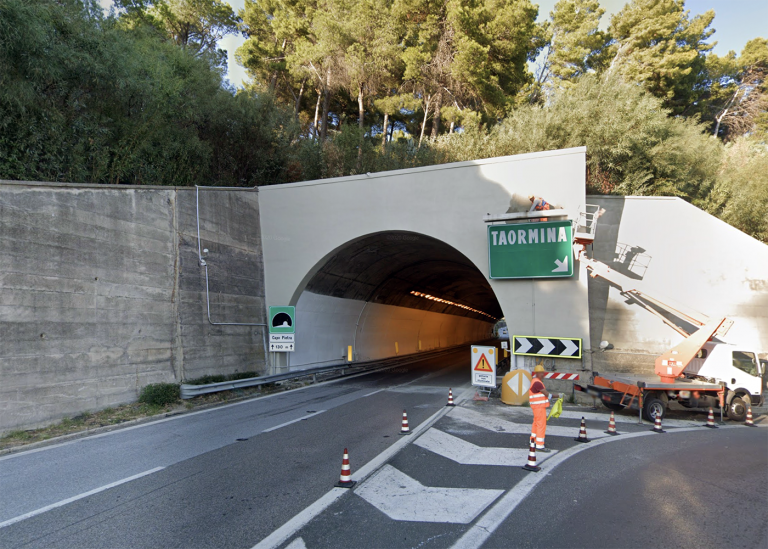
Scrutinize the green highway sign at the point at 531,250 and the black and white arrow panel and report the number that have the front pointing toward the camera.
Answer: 2

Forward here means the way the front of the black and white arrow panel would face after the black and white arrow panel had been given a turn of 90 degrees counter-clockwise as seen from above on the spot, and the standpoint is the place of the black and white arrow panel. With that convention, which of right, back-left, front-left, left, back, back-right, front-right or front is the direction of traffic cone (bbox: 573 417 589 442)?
right

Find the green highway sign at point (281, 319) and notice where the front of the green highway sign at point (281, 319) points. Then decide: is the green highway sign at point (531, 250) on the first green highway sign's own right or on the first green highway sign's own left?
on the first green highway sign's own left

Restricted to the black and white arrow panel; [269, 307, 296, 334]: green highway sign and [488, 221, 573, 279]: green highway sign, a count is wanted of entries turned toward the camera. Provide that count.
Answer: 3

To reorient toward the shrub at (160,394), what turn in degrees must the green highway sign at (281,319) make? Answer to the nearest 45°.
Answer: approximately 45° to its right

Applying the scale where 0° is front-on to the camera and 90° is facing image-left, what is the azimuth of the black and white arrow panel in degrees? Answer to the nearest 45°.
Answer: approximately 0°

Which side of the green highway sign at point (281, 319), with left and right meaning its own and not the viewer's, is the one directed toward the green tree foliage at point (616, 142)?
left

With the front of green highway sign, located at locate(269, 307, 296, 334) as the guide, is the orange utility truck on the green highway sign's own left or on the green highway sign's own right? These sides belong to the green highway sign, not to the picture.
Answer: on the green highway sign's own left
